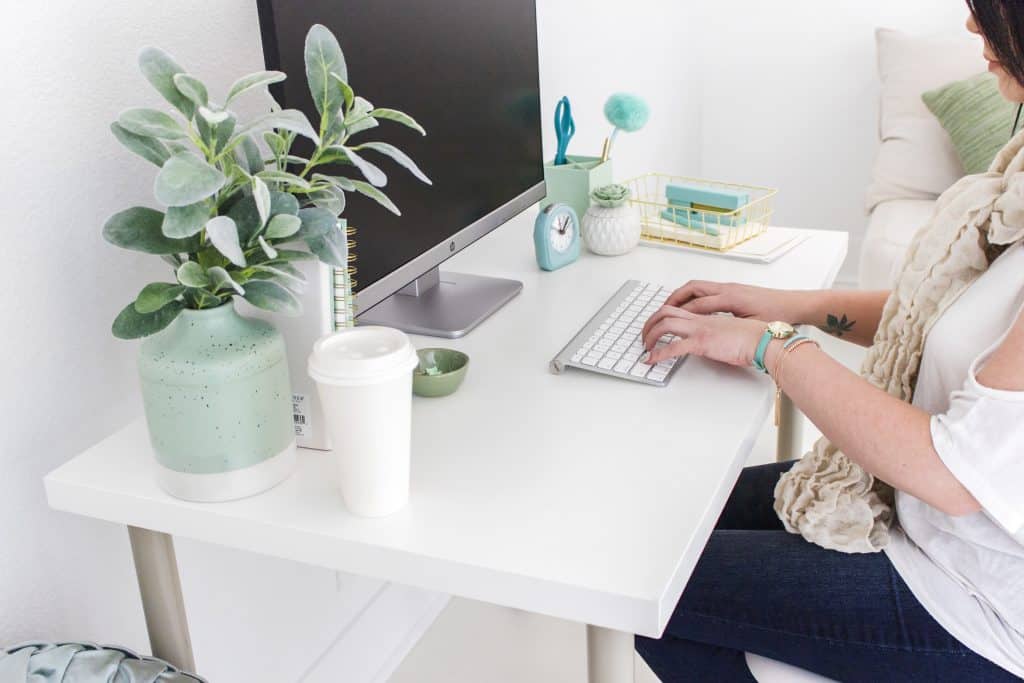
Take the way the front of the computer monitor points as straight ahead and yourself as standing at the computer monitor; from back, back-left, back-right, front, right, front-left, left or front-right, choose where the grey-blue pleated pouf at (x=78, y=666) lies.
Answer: right

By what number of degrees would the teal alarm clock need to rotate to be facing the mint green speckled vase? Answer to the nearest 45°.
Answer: approximately 90° to its right

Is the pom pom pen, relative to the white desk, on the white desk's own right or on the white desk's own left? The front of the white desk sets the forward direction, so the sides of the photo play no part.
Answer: on the white desk's own left

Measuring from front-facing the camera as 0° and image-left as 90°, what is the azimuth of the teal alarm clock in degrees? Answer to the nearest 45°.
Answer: approximately 315°

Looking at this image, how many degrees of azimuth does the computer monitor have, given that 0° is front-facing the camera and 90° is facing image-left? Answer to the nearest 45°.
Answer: approximately 315°

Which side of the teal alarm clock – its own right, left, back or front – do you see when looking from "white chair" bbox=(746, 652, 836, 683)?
front

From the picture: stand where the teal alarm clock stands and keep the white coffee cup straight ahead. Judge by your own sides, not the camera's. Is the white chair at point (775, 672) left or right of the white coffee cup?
left
